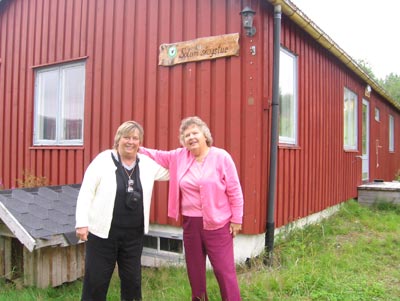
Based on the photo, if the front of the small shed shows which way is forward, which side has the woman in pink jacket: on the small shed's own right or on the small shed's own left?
on the small shed's own left

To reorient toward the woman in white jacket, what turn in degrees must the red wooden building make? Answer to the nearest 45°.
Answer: approximately 45° to its right

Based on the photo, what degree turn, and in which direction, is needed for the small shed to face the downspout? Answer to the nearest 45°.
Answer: approximately 135° to its left

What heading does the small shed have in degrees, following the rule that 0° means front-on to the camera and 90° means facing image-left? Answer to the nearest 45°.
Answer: approximately 45°
